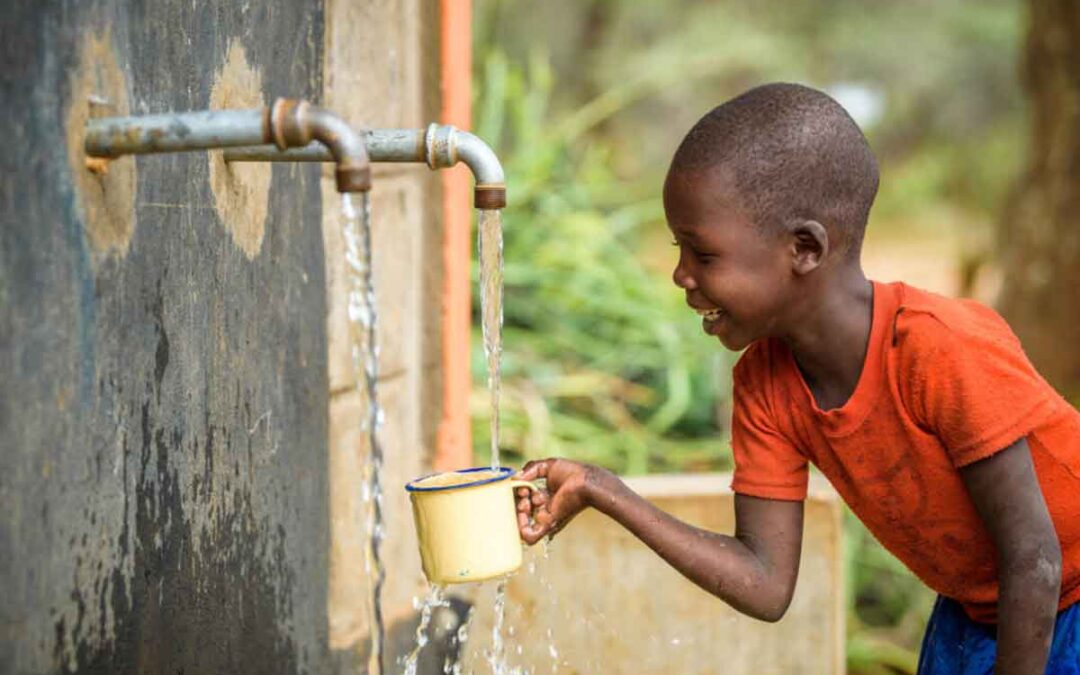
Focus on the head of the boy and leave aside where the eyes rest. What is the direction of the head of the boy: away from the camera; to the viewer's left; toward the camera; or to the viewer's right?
to the viewer's left

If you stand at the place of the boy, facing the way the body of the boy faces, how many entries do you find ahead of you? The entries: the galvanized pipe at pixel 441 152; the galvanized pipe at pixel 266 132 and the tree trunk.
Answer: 2

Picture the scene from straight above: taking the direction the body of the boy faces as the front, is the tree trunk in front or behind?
behind

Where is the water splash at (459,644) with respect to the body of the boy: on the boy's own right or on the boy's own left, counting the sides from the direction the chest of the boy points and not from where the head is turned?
on the boy's own right

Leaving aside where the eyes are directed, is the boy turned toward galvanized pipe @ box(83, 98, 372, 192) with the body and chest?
yes

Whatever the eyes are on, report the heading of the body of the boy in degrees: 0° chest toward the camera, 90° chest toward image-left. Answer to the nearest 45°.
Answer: approximately 45°

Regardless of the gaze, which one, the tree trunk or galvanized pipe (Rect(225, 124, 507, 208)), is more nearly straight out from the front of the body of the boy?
the galvanized pipe

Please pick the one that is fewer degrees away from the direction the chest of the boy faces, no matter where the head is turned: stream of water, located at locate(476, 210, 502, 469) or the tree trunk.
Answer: the stream of water
